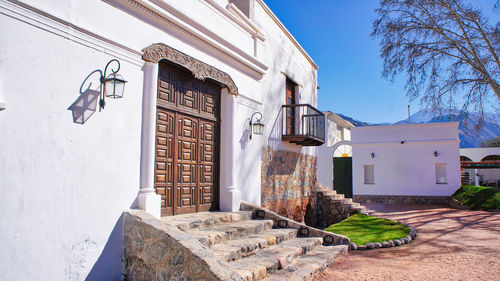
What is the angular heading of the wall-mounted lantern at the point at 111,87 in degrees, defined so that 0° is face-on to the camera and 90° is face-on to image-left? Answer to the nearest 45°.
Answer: approximately 315°

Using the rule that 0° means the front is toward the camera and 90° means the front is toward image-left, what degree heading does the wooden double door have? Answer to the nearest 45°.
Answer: approximately 315°

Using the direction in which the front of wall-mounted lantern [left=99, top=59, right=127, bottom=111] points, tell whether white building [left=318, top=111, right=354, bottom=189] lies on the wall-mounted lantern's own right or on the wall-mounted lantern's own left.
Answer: on the wall-mounted lantern's own left

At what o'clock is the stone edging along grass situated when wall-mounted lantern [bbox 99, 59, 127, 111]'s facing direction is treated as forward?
The stone edging along grass is roughly at 10 o'clock from the wall-mounted lantern.

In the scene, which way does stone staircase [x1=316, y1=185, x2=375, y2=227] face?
to the viewer's right

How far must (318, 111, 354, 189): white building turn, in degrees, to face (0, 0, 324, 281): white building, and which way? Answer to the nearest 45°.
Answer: approximately 45° to its right

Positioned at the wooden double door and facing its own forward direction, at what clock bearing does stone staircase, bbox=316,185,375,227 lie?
The stone staircase is roughly at 9 o'clock from the wooden double door.

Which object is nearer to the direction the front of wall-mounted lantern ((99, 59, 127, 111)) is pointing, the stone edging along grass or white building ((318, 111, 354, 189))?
the stone edging along grass

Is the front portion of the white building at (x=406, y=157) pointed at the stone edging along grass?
yes
